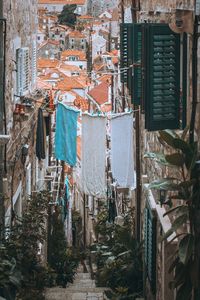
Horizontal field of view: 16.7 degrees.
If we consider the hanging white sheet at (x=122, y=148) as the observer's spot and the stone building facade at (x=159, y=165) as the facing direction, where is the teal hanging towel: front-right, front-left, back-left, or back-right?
back-right

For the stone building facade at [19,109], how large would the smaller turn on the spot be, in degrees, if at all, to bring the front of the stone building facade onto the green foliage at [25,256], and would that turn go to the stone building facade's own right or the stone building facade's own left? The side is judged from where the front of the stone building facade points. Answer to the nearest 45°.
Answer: approximately 90° to the stone building facade's own right

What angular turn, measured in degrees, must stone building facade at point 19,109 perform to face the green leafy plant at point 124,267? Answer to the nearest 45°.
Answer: approximately 45° to its right

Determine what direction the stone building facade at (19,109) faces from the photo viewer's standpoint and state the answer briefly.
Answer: facing to the right of the viewer

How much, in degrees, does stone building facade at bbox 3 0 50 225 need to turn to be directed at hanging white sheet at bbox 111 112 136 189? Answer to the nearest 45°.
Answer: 0° — it already faces it

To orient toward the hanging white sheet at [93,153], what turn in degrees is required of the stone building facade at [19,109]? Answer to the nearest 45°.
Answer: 0° — it already faces it

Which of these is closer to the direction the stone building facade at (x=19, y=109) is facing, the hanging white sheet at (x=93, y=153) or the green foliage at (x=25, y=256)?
the hanging white sheet
